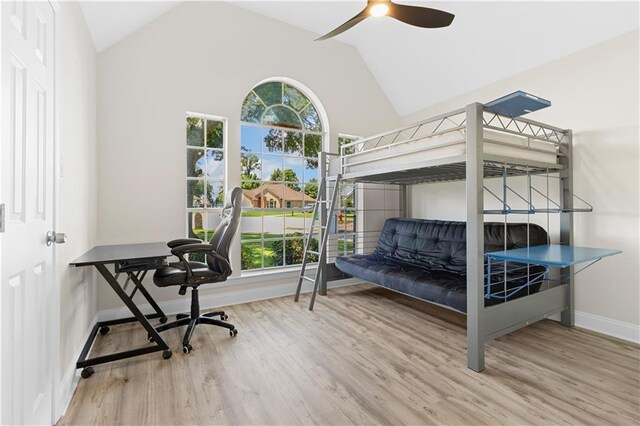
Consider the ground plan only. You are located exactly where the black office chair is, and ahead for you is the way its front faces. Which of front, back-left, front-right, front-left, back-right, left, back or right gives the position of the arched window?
back-right

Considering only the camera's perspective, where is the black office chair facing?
facing to the left of the viewer

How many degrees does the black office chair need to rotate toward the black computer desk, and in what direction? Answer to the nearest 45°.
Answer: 0° — it already faces it

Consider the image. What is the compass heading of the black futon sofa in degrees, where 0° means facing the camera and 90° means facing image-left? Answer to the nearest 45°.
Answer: approximately 45°

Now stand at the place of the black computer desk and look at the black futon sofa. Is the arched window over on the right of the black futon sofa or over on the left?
left

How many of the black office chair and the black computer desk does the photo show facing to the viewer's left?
1

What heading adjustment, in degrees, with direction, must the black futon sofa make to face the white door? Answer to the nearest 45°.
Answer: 0° — it already faces it

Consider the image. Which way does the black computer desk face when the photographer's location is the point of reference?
facing to the right of the viewer
